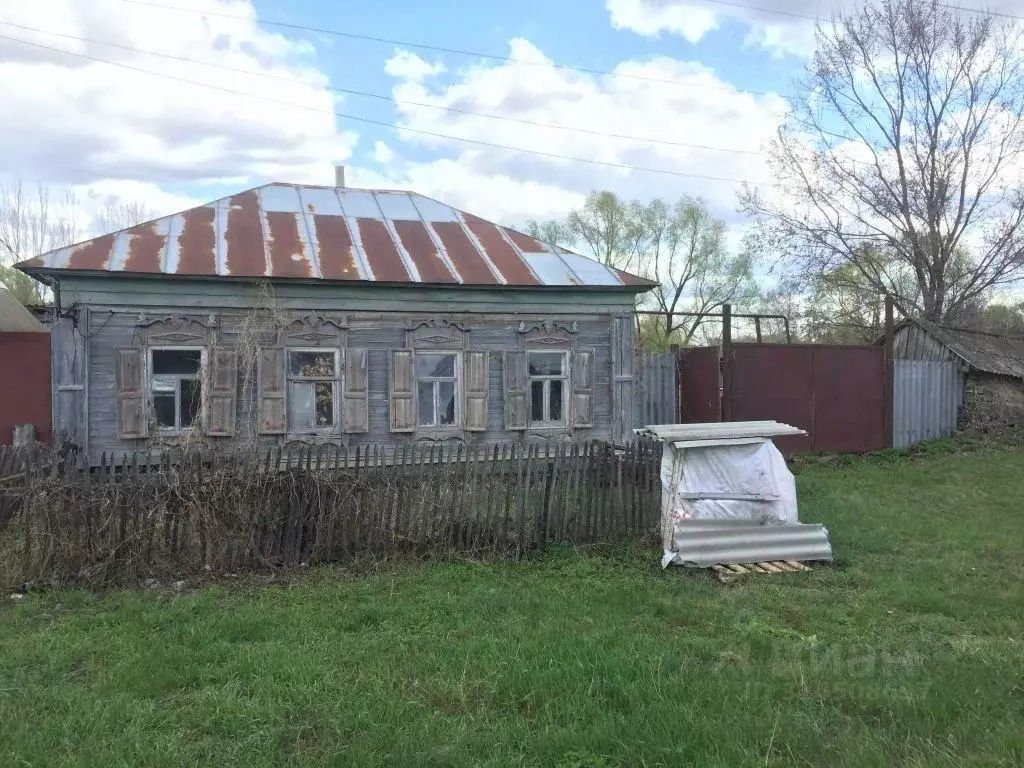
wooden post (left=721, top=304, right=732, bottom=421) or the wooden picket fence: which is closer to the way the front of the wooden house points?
the wooden picket fence

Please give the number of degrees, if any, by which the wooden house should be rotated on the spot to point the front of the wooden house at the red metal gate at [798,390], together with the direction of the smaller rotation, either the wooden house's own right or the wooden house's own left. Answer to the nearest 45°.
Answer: approximately 90° to the wooden house's own left

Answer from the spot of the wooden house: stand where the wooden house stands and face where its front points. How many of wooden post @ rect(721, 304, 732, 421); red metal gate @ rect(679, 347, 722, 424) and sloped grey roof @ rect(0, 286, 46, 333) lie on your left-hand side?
2

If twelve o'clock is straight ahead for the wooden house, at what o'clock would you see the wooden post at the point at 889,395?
The wooden post is roughly at 9 o'clock from the wooden house.

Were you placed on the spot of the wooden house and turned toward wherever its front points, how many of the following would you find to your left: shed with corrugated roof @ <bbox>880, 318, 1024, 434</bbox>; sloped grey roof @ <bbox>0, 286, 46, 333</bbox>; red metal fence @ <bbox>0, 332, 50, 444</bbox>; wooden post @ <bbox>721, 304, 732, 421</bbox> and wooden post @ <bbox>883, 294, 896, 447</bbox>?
3

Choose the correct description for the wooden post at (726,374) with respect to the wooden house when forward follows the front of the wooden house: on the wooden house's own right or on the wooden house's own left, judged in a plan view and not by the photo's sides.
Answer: on the wooden house's own left

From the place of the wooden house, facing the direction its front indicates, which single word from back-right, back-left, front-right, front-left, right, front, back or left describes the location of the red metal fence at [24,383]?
right

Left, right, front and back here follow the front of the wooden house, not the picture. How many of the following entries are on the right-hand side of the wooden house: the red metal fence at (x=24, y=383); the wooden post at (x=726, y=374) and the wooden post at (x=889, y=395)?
1

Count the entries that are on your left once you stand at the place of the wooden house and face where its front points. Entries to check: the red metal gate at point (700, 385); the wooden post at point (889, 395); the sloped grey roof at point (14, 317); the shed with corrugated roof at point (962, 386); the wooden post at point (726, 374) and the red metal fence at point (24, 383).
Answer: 4

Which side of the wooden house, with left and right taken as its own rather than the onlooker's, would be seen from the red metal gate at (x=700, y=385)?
left

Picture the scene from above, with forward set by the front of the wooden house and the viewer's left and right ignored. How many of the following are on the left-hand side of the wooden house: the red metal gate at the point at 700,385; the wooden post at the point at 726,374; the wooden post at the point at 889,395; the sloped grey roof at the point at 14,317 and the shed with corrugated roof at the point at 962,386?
4

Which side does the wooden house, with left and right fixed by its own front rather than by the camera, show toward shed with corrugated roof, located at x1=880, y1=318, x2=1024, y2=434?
left

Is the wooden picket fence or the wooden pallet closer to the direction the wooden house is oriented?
the wooden picket fence

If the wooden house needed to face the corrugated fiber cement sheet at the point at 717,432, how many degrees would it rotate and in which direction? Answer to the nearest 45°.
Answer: approximately 45° to its left

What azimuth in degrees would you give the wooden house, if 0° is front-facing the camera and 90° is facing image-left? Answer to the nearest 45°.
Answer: approximately 0°

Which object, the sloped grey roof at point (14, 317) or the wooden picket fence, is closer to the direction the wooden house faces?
the wooden picket fence

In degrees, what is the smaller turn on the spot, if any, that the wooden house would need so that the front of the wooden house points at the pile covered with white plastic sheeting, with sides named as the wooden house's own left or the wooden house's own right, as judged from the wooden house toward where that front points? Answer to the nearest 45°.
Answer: approximately 45° to the wooden house's own left
